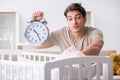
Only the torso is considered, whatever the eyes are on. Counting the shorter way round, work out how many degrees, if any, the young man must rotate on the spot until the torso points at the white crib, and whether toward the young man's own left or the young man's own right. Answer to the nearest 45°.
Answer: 0° — they already face it

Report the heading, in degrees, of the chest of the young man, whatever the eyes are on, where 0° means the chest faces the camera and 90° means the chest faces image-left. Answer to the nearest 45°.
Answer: approximately 0°
